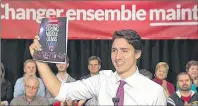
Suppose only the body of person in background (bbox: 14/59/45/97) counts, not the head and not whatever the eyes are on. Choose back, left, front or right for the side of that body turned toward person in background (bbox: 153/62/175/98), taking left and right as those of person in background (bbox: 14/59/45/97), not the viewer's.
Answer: left

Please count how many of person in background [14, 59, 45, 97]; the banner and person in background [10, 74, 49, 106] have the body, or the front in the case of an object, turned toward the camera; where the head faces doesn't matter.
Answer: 3

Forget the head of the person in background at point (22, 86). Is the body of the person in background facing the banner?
no

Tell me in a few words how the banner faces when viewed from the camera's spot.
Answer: facing the viewer

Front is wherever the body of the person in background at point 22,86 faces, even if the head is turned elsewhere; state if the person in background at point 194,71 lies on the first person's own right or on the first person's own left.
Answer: on the first person's own left

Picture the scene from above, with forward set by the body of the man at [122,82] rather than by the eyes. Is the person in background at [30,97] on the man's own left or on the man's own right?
on the man's own right

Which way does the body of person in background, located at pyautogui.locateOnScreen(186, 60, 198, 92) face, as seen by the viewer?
toward the camera

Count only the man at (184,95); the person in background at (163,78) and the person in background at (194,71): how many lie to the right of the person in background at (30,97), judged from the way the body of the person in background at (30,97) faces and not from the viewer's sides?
0

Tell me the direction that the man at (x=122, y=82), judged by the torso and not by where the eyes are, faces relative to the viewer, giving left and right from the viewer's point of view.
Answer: facing the viewer and to the left of the viewer

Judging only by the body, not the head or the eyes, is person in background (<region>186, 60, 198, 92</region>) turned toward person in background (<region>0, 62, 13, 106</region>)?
no

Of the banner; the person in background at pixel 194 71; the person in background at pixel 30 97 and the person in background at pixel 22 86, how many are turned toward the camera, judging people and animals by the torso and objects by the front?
4

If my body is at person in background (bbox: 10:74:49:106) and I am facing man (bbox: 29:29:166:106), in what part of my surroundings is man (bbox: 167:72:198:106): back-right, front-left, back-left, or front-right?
front-left
